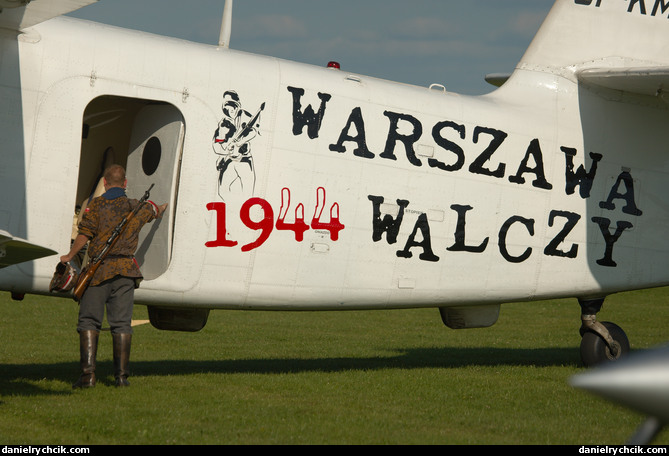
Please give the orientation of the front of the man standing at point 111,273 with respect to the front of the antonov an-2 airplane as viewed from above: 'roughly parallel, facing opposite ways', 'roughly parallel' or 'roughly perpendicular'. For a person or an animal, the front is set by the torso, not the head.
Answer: roughly perpendicular

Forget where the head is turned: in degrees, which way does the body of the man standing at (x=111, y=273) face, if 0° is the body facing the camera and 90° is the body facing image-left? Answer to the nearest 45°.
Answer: approximately 180°

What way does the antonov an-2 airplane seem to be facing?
to the viewer's left

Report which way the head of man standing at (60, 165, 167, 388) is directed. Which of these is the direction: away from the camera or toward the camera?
away from the camera
